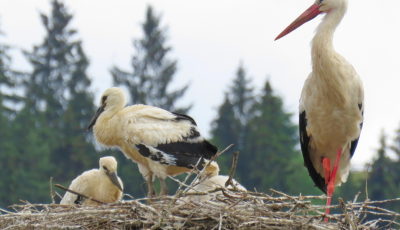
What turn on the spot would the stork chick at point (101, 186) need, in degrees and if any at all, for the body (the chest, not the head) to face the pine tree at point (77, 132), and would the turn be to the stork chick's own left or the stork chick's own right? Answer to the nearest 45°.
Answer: approximately 135° to the stork chick's own left

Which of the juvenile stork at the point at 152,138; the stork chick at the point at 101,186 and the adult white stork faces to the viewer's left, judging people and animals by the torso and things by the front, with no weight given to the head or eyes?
the juvenile stork

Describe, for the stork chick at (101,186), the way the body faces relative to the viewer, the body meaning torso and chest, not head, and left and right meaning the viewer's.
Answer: facing the viewer and to the right of the viewer

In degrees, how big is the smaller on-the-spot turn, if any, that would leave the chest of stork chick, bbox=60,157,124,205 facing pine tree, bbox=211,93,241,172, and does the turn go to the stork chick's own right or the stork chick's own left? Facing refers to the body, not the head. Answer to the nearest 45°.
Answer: approximately 135° to the stork chick's own left

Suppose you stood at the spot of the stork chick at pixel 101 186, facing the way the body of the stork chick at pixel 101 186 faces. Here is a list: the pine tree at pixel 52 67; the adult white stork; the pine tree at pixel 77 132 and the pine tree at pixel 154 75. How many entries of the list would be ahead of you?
1

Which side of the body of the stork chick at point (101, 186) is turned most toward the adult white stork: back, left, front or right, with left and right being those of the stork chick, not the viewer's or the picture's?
front

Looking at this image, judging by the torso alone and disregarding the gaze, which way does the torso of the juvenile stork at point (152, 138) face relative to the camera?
to the viewer's left

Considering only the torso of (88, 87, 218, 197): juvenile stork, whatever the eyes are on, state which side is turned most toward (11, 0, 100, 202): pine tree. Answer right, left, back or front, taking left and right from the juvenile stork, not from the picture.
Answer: right

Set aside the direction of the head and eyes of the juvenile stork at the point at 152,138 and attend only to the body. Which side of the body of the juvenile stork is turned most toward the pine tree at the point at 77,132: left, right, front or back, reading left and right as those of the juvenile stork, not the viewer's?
right

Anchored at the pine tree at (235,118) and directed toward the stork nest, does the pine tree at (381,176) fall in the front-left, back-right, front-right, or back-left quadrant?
front-left

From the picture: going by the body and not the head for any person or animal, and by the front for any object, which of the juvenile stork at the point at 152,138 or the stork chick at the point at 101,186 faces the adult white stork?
the stork chick

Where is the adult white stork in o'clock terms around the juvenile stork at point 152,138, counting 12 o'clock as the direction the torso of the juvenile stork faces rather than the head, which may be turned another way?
The adult white stork is roughly at 7 o'clock from the juvenile stork.

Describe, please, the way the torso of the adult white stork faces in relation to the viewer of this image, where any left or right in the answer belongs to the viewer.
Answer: facing the viewer

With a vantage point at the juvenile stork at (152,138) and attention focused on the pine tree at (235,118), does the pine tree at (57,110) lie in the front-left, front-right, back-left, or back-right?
front-left
